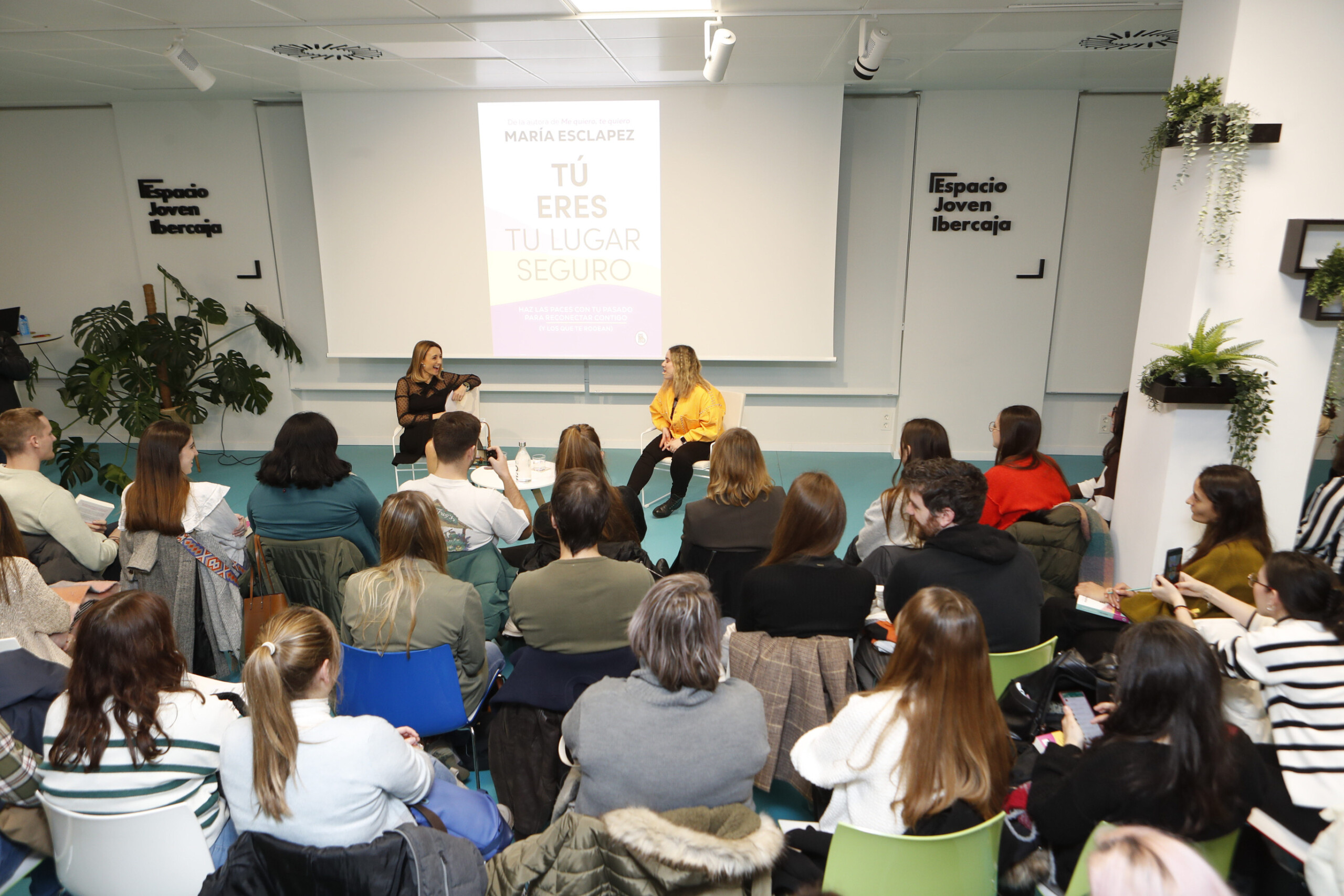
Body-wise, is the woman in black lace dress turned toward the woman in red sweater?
yes

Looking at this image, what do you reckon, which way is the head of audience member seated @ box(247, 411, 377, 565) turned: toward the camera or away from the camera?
away from the camera

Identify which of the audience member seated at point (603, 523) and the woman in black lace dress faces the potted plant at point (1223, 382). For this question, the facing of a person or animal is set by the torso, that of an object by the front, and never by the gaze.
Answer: the woman in black lace dress

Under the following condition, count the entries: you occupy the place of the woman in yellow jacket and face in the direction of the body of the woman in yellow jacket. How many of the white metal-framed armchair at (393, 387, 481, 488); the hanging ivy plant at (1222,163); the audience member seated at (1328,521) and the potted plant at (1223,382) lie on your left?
3

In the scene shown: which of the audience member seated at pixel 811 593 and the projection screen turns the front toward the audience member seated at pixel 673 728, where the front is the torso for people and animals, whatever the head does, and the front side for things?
the projection screen

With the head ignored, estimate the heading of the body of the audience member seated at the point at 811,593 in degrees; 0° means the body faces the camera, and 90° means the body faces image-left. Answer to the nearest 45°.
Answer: approximately 180°

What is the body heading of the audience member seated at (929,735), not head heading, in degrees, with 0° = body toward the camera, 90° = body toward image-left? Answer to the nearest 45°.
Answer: approximately 135°

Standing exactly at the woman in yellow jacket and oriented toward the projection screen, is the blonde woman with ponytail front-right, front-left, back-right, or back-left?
back-left

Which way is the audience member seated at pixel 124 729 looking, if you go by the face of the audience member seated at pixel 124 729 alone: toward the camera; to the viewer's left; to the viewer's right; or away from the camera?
away from the camera

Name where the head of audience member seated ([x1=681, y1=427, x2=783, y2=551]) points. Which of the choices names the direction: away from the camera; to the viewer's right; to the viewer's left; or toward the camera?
away from the camera

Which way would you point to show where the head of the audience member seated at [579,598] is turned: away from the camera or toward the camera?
away from the camera

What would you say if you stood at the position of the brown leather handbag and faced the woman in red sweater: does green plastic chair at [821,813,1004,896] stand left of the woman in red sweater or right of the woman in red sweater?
right

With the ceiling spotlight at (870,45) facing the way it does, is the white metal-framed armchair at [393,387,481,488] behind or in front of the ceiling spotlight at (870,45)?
in front

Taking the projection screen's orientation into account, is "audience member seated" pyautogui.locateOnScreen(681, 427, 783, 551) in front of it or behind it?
in front

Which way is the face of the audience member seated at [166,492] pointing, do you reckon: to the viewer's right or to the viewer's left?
to the viewer's right

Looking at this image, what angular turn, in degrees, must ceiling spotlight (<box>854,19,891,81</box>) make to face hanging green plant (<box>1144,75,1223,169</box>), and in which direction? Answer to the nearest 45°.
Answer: approximately 180°
